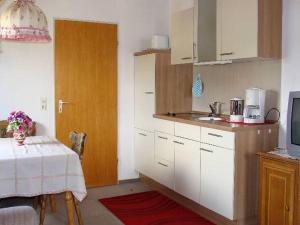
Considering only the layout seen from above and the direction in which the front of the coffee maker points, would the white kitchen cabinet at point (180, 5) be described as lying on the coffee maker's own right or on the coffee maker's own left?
on the coffee maker's own right

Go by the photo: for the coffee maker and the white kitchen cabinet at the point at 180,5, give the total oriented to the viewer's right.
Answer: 0

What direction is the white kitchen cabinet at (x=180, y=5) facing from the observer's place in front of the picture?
facing the viewer and to the left of the viewer

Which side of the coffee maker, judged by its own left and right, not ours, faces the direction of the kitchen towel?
right

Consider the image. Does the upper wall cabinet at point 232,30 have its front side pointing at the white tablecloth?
yes

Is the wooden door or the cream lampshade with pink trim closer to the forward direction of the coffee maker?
the cream lampshade with pink trim
